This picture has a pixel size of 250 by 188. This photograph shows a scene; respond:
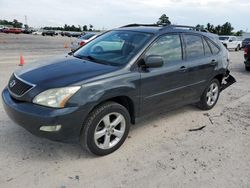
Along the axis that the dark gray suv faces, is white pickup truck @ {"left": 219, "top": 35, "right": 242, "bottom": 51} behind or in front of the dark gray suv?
behind

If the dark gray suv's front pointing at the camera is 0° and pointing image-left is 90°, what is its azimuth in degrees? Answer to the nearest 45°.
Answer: approximately 45°

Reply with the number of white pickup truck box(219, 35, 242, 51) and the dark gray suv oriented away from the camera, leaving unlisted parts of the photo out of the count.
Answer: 0
